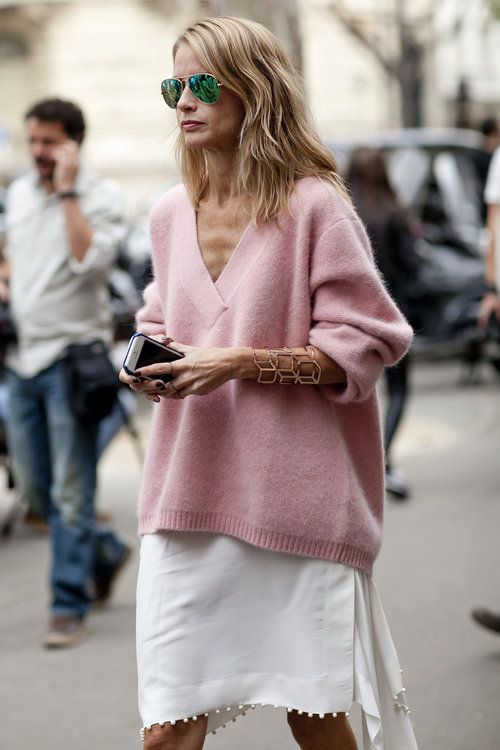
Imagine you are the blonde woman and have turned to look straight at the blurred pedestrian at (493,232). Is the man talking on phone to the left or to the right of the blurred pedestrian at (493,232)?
left

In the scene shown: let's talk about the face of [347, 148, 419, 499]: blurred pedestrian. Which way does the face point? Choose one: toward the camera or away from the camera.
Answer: away from the camera

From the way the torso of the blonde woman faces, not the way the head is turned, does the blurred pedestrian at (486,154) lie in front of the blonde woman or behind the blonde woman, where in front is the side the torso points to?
behind

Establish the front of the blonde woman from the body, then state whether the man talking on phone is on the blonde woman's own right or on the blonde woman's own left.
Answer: on the blonde woman's own right

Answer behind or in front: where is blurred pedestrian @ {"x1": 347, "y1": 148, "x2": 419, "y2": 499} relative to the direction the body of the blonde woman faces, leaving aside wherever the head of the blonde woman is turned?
behind
